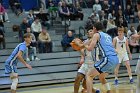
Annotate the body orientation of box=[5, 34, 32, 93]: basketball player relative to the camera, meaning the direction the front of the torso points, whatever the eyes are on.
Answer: to the viewer's right

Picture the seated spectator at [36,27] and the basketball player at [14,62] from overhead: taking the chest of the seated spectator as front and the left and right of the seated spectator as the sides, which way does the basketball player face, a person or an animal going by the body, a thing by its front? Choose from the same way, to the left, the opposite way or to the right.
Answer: to the left

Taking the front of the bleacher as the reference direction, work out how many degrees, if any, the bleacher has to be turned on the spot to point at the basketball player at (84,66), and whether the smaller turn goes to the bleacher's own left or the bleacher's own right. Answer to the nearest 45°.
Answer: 0° — it already faces them

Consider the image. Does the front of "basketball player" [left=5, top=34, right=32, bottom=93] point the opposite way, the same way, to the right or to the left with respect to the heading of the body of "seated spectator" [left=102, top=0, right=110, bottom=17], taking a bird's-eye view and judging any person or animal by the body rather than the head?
to the left

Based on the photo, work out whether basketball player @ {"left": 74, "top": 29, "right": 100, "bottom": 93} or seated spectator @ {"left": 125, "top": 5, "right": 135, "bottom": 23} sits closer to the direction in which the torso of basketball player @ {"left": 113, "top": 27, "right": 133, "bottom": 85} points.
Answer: the basketball player

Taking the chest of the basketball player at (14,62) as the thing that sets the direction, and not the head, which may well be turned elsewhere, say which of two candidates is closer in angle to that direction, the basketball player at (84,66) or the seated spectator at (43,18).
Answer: the basketball player

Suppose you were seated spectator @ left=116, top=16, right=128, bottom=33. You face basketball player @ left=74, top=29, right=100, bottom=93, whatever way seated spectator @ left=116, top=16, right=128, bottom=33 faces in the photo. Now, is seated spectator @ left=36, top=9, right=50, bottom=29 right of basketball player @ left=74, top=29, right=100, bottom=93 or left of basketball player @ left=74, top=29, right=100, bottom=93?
right

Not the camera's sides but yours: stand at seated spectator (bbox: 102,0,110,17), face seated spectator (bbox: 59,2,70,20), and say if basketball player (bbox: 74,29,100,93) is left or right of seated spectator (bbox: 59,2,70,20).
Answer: left
